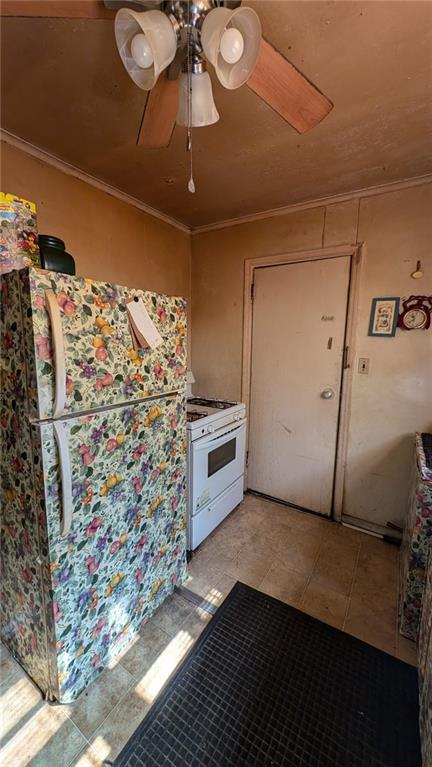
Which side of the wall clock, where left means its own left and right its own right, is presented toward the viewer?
front

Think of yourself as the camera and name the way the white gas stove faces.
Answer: facing the viewer and to the right of the viewer

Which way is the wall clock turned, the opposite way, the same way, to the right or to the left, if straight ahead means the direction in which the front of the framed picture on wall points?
the same way

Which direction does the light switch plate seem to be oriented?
toward the camera

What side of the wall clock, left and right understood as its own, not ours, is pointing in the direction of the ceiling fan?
front

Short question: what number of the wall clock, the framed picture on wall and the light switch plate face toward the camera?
3

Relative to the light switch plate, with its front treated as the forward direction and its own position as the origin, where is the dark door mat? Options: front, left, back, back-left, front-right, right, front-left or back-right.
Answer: front

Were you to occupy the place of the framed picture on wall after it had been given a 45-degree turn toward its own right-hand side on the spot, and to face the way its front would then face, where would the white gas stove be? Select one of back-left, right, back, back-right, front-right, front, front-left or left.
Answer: front

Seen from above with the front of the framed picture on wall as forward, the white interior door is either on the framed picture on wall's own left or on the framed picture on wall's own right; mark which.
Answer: on the framed picture on wall's own right

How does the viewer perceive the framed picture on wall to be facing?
facing the viewer

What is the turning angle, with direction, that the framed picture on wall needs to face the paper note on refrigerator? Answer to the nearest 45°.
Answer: approximately 45° to its right

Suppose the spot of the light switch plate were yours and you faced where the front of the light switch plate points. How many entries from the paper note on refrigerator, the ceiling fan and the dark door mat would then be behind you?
0
